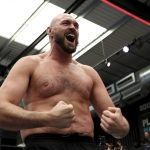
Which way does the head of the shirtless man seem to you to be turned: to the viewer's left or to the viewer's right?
to the viewer's right

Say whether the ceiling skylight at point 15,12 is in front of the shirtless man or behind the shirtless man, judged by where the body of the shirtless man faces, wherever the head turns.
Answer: behind

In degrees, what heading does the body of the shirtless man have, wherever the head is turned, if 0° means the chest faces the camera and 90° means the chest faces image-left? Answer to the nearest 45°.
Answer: approximately 315°
